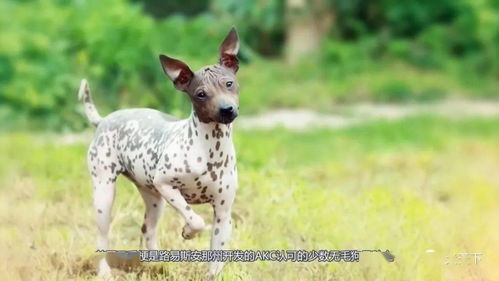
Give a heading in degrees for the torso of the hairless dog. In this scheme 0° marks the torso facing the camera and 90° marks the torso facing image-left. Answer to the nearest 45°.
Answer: approximately 315°
